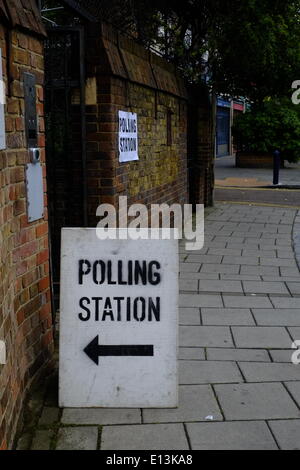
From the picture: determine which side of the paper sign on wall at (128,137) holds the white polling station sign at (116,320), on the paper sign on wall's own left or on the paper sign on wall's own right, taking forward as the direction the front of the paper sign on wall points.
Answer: on the paper sign on wall's own right

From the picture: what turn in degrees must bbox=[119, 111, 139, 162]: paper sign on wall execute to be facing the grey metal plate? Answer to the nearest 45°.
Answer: approximately 45° to its right

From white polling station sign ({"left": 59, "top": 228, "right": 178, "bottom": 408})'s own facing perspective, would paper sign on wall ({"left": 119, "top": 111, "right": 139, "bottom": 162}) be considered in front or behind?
behind

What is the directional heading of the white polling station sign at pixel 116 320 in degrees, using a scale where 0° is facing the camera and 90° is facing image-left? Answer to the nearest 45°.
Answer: approximately 0°

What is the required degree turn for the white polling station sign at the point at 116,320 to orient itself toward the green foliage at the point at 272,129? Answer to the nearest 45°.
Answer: approximately 180°

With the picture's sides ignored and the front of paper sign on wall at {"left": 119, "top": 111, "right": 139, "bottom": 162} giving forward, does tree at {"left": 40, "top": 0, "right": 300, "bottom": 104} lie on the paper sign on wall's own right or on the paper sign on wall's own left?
on the paper sign on wall's own left

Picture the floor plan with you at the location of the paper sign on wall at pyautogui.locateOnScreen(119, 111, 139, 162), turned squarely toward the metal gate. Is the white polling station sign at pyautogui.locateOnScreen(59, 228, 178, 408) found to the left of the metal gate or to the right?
left

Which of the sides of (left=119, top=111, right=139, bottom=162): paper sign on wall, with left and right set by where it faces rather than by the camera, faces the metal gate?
right

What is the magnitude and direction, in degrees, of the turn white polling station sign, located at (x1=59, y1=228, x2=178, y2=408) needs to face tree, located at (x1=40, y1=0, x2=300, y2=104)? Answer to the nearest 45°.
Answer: approximately 180°

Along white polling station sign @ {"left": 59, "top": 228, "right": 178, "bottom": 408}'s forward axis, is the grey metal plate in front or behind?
behind

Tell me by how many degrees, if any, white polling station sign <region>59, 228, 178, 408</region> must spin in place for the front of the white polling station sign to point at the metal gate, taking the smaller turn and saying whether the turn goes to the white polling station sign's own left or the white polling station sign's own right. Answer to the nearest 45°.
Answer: approximately 180°
